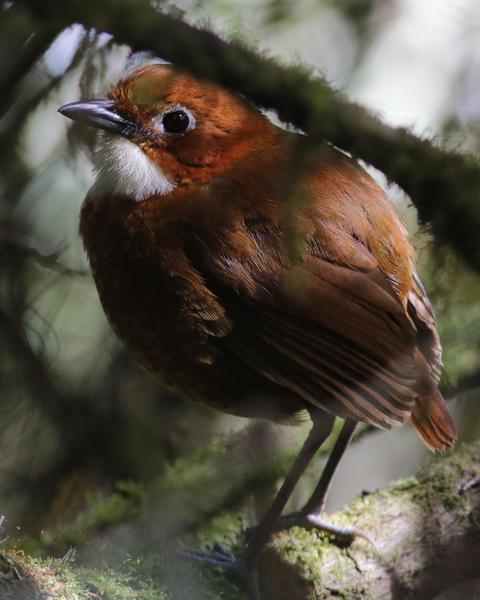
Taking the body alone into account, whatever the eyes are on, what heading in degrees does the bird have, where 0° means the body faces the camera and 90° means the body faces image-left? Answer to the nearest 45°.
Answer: approximately 90°

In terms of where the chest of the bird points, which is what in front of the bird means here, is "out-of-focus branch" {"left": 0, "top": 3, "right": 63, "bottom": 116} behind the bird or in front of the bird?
in front
